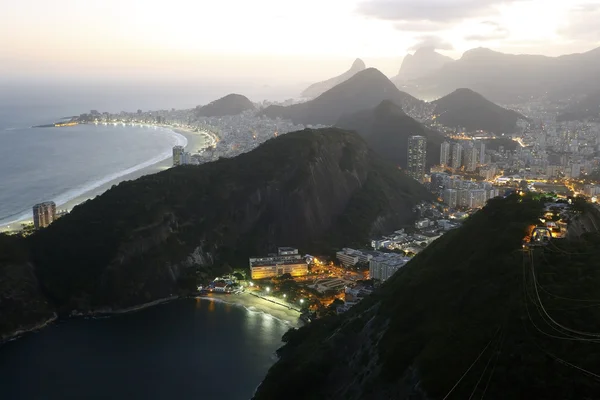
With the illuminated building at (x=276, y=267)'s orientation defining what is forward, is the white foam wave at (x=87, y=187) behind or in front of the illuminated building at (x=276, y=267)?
behind

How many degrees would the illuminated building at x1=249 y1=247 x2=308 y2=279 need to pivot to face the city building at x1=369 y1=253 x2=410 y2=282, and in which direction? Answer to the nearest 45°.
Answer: approximately 90° to its left

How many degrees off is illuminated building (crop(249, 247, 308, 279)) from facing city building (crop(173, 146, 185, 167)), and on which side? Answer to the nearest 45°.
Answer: approximately 180°

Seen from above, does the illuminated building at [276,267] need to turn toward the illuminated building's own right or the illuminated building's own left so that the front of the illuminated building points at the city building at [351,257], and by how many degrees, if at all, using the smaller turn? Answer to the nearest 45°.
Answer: approximately 90° to the illuminated building's own left

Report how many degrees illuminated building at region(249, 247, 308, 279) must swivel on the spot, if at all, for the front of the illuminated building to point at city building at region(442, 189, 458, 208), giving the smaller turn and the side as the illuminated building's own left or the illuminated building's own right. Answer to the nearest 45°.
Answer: approximately 135° to the illuminated building's own left

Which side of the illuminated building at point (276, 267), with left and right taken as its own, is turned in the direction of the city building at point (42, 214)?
right

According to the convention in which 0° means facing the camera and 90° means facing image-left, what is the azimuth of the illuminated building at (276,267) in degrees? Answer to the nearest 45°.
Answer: approximately 0°

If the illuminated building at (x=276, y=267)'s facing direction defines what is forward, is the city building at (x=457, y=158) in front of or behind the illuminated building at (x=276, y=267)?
behind
